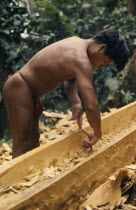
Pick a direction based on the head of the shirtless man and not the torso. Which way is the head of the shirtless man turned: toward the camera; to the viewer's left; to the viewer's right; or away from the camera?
to the viewer's right

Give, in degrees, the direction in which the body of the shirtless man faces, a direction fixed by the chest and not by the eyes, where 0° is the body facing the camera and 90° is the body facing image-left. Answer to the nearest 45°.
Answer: approximately 270°

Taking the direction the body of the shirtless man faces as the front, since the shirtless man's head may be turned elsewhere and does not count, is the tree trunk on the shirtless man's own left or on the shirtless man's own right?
on the shirtless man's own left
